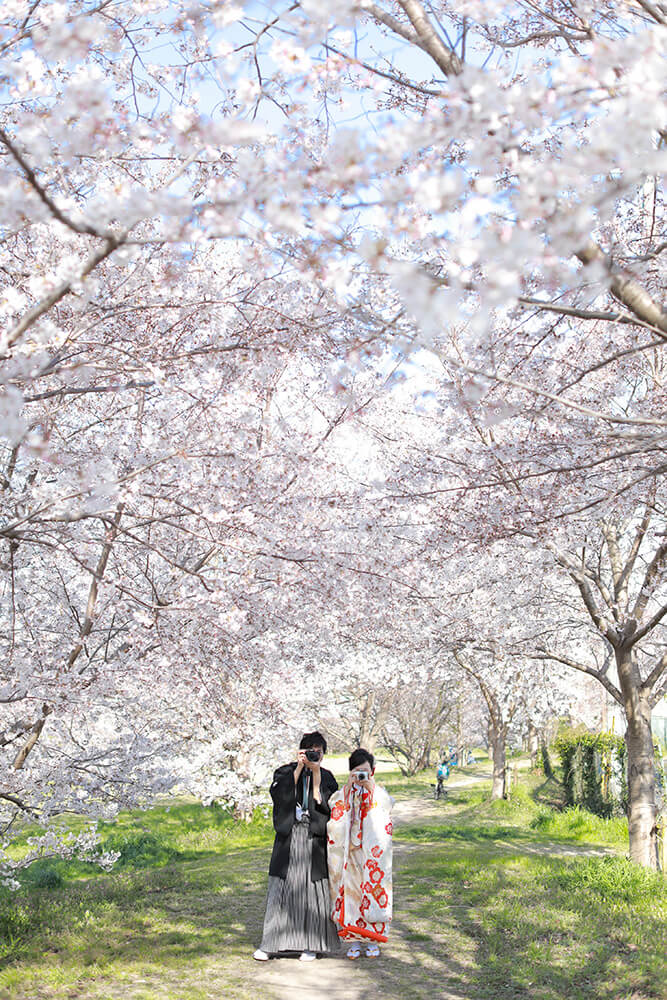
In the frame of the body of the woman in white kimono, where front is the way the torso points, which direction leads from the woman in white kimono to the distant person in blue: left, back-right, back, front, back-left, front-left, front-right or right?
back

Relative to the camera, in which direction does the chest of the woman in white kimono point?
toward the camera

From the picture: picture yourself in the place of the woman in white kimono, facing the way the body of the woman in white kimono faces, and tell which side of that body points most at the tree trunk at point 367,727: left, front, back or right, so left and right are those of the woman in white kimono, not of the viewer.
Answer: back

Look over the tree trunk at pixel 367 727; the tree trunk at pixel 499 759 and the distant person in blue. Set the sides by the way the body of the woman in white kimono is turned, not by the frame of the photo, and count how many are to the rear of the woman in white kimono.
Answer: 3

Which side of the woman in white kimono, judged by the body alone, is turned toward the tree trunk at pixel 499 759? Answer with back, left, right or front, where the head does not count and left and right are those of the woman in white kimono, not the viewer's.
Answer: back

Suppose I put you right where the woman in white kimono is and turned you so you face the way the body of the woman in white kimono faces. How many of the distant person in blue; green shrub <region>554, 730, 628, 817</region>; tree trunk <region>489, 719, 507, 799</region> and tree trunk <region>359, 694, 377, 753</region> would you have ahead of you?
0

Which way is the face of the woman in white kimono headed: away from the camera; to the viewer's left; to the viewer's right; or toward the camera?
toward the camera

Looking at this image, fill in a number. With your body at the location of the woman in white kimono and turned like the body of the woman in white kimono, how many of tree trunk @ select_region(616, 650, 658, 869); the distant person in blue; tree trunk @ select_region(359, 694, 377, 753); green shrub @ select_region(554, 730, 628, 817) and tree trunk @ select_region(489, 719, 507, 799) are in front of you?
0

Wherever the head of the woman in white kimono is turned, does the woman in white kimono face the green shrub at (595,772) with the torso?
no

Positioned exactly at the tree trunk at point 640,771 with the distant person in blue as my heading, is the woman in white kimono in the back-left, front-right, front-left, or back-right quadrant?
back-left
